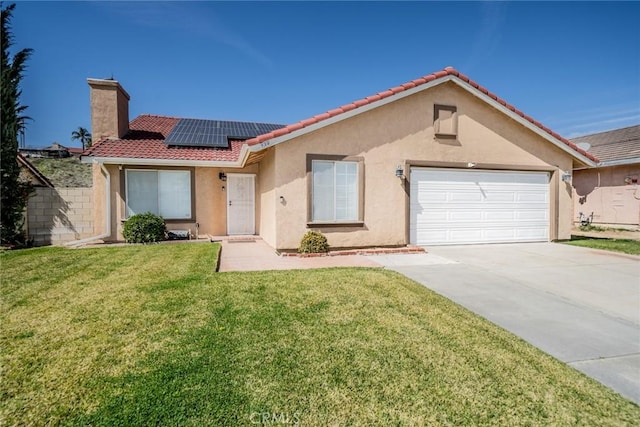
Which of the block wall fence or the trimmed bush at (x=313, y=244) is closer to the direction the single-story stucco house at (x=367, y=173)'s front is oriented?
the trimmed bush

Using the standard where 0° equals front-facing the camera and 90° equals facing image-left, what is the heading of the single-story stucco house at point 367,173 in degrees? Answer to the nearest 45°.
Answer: approximately 0°

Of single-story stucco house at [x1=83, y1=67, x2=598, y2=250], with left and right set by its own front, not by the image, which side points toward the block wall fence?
right

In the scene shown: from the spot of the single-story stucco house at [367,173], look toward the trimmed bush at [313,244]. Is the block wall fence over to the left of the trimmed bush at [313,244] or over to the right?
right

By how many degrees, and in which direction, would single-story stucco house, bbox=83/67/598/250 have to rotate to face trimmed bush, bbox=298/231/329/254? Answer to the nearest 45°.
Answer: approximately 45° to its right

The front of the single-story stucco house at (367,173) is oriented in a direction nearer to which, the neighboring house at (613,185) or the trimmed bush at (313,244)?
the trimmed bush

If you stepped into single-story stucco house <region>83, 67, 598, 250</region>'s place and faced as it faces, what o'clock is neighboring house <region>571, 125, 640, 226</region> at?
The neighboring house is roughly at 8 o'clock from the single-story stucco house.
